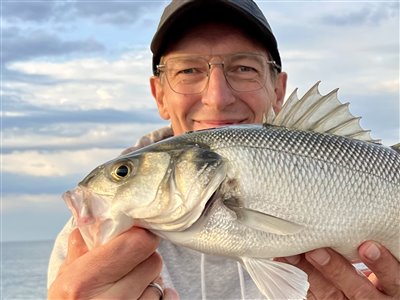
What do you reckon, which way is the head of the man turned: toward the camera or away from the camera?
toward the camera

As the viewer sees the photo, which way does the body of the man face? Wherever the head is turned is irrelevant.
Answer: toward the camera
